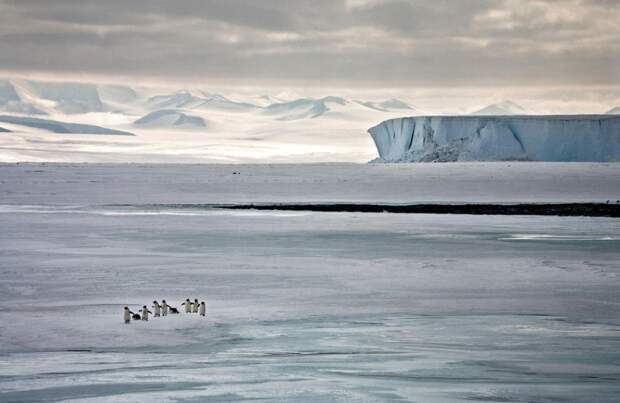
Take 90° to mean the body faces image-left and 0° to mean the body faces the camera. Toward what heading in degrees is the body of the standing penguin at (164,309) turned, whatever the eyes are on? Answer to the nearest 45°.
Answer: approximately 0°

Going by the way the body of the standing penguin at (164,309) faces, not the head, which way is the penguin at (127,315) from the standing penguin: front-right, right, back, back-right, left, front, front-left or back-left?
front-right
